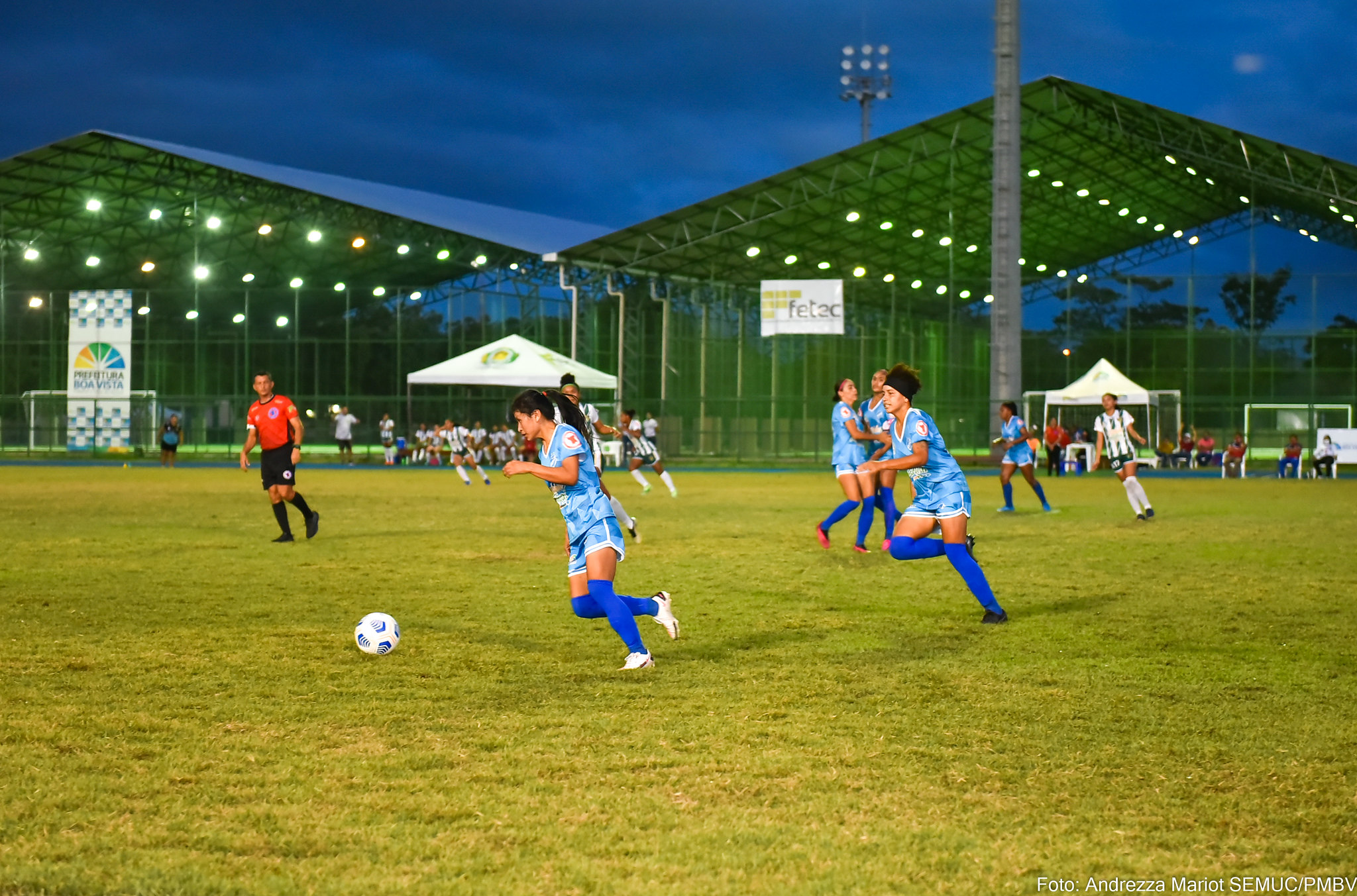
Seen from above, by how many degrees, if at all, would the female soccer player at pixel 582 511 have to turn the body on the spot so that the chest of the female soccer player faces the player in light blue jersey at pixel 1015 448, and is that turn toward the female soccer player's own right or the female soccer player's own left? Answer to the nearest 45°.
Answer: approximately 135° to the female soccer player's own right

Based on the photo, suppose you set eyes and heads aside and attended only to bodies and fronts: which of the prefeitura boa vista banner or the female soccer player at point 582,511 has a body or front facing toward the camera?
the prefeitura boa vista banner

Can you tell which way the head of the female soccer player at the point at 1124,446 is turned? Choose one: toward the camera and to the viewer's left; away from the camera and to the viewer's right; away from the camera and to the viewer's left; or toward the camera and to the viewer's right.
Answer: toward the camera and to the viewer's left

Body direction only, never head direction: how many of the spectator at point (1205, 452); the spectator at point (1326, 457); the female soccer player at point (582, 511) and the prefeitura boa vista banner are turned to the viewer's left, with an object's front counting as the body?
1

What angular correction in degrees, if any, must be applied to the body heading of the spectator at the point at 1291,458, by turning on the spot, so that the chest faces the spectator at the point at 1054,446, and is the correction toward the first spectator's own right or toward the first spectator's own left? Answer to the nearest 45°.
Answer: approximately 45° to the first spectator's own right

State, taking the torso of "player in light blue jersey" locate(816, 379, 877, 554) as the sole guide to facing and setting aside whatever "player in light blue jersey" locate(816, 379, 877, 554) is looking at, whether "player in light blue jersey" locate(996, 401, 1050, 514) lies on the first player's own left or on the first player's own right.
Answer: on the first player's own left

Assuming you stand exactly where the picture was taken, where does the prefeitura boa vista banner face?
facing the viewer

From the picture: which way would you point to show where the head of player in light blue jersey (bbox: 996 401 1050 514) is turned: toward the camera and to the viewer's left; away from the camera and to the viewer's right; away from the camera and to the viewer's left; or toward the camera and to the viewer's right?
toward the camera and to the viewer's left

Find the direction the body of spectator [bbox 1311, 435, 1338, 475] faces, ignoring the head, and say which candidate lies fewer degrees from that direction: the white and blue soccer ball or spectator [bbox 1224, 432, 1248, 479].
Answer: the white and blue soccer ball

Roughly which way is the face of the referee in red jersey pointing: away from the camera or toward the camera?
toward the camera

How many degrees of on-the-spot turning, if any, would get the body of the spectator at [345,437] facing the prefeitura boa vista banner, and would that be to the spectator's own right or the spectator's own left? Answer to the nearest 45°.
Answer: approximately 135° to the spectator's own right

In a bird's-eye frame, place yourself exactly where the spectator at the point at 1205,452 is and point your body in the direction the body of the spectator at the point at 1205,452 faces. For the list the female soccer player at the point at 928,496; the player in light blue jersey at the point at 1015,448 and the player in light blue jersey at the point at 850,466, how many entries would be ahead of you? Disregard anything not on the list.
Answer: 3

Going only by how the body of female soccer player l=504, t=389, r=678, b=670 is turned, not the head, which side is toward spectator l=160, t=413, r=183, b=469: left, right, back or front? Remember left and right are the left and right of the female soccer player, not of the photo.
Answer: right
